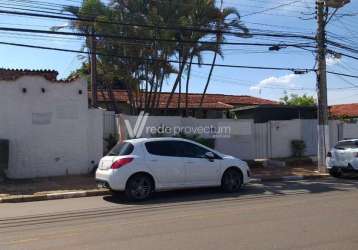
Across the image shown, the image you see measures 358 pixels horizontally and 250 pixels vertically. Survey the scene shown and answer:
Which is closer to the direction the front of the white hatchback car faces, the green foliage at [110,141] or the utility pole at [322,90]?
the utility pole

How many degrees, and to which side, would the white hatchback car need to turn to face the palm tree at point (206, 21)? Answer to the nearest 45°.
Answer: approximately 45° to its left

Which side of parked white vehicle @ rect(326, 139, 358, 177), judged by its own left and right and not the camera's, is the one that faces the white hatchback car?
back

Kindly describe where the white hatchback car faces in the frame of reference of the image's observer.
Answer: facing away from the viewer and to the right of the viewer

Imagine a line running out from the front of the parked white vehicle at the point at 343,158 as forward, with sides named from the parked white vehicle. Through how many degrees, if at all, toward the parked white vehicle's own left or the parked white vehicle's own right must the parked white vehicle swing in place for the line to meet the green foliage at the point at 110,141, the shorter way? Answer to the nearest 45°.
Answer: approximately 135° to the parked white vehicle's own left

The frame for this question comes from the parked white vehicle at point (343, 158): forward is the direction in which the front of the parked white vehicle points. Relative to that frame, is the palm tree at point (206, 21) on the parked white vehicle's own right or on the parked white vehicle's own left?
on the parked white vehicle's own left
